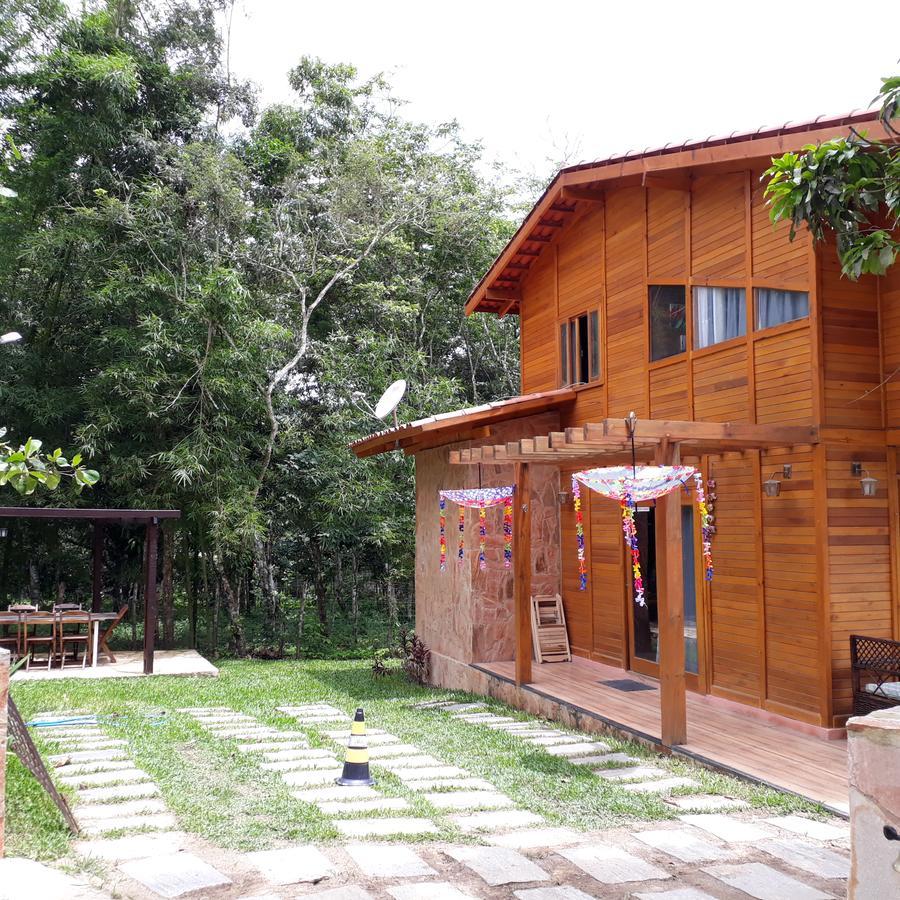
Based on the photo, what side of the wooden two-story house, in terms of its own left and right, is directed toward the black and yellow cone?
front

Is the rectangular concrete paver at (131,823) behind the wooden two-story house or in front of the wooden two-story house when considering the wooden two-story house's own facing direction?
in front

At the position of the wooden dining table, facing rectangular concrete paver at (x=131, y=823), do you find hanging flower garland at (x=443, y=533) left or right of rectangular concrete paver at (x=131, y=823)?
left

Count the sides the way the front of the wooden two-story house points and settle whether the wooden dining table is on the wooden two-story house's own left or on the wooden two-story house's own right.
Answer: on the wooden two-story house's own right

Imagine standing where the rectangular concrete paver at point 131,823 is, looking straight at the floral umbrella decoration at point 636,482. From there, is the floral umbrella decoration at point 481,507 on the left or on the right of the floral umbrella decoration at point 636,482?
left

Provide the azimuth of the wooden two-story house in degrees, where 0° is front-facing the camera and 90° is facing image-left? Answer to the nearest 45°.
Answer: approximately 45°

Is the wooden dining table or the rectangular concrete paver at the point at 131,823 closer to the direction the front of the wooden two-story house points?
the rectangular concrete paver
